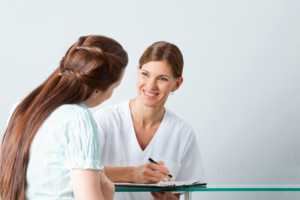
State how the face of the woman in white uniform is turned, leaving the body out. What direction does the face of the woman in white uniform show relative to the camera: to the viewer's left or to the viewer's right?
to the viewer's left

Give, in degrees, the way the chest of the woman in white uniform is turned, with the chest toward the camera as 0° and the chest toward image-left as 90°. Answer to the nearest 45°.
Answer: approximately 0°
